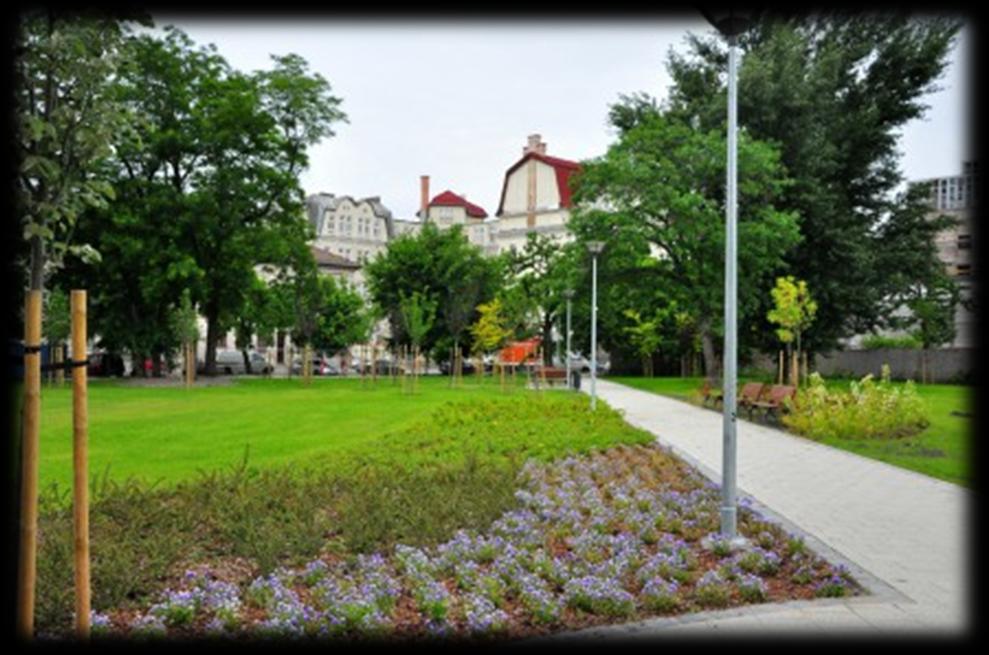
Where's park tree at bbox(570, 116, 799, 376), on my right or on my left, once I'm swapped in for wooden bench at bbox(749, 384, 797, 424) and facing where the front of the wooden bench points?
on my right

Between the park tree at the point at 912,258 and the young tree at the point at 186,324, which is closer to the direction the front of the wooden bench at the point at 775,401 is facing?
the young tree

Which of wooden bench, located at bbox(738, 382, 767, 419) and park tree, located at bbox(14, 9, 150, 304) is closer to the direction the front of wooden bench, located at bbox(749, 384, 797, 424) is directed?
the park tree

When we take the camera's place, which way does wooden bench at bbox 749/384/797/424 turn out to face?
facing the viewer and to the left of the viewer

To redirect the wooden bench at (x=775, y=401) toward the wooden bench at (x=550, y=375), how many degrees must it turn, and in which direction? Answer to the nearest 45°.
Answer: approximately 90° to its right

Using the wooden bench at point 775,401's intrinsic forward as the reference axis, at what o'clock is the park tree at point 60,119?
The park tree is roughly at 11 o'clock from the wooden bench.

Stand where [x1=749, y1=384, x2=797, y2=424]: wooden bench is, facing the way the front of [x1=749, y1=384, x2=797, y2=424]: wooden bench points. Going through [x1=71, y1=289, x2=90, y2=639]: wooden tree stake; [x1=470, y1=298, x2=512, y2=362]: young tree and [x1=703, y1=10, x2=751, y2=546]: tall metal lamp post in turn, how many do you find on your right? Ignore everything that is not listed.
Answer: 1

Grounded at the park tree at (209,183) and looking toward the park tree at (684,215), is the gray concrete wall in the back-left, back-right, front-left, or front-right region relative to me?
front-left

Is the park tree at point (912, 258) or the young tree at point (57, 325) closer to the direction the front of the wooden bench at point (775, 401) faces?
the young tree

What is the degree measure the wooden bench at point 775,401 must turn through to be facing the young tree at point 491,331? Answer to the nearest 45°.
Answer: approximately 90° to its right

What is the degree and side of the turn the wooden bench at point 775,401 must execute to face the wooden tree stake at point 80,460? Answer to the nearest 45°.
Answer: approximately 45° to its left

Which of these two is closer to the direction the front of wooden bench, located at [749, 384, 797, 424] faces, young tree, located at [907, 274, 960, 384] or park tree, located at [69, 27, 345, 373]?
the park tree
